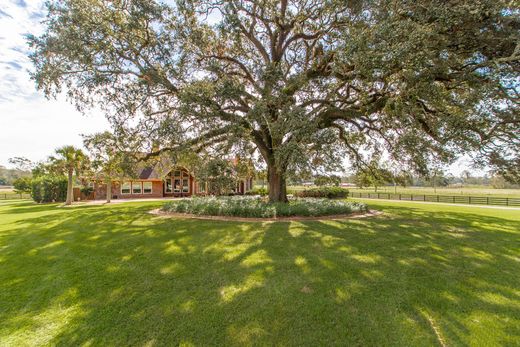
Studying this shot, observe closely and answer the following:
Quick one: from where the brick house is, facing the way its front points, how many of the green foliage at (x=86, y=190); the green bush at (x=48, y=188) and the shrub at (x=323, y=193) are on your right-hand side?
2

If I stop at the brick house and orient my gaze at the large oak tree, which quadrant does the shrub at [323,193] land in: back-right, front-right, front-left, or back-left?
front-left

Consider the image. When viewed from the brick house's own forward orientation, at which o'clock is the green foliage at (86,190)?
The green foliage is roughly at 3 o'clock from the brick house.

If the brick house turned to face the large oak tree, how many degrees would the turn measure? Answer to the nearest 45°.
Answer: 0° — it already faces it

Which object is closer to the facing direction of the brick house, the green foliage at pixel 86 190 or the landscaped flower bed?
the landscaped flower bed

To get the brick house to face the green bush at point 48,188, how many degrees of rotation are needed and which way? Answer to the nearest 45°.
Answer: approximately 90° to its right

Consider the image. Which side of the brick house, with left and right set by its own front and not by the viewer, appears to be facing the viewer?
front

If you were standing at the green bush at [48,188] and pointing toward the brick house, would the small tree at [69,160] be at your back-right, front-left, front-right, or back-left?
front-right

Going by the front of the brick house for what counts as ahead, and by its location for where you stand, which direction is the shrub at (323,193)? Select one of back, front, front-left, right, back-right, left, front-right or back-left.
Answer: front-left

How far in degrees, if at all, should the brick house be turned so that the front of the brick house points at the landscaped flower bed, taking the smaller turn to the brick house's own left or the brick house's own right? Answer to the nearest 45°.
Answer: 0° — it already faces it
